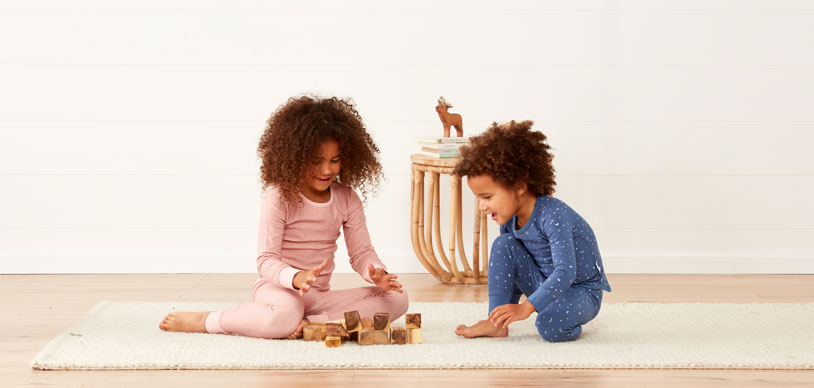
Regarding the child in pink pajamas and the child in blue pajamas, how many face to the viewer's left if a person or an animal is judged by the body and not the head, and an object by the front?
1

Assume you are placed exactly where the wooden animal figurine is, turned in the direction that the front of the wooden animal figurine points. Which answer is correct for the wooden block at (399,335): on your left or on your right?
on your left

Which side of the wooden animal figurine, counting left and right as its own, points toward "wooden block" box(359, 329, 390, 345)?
left

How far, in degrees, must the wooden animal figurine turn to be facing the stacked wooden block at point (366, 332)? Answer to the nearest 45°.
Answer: approximately 90° to its left

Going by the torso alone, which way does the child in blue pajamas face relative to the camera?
to the viewer's left

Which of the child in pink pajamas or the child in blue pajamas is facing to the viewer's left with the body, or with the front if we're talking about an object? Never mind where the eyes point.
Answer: the child in blue pajamas

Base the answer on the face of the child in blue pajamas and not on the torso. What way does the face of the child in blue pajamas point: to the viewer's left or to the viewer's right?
to the viewer's left

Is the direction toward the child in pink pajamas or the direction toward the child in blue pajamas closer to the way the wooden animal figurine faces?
the child in pink pajamas

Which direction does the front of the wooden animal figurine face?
to the viewer's left

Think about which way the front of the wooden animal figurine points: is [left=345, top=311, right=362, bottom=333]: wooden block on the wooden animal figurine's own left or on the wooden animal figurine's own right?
on the wooden animal figurine's own left

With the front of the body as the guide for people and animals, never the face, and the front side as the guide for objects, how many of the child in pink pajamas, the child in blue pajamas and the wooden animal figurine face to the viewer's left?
2
